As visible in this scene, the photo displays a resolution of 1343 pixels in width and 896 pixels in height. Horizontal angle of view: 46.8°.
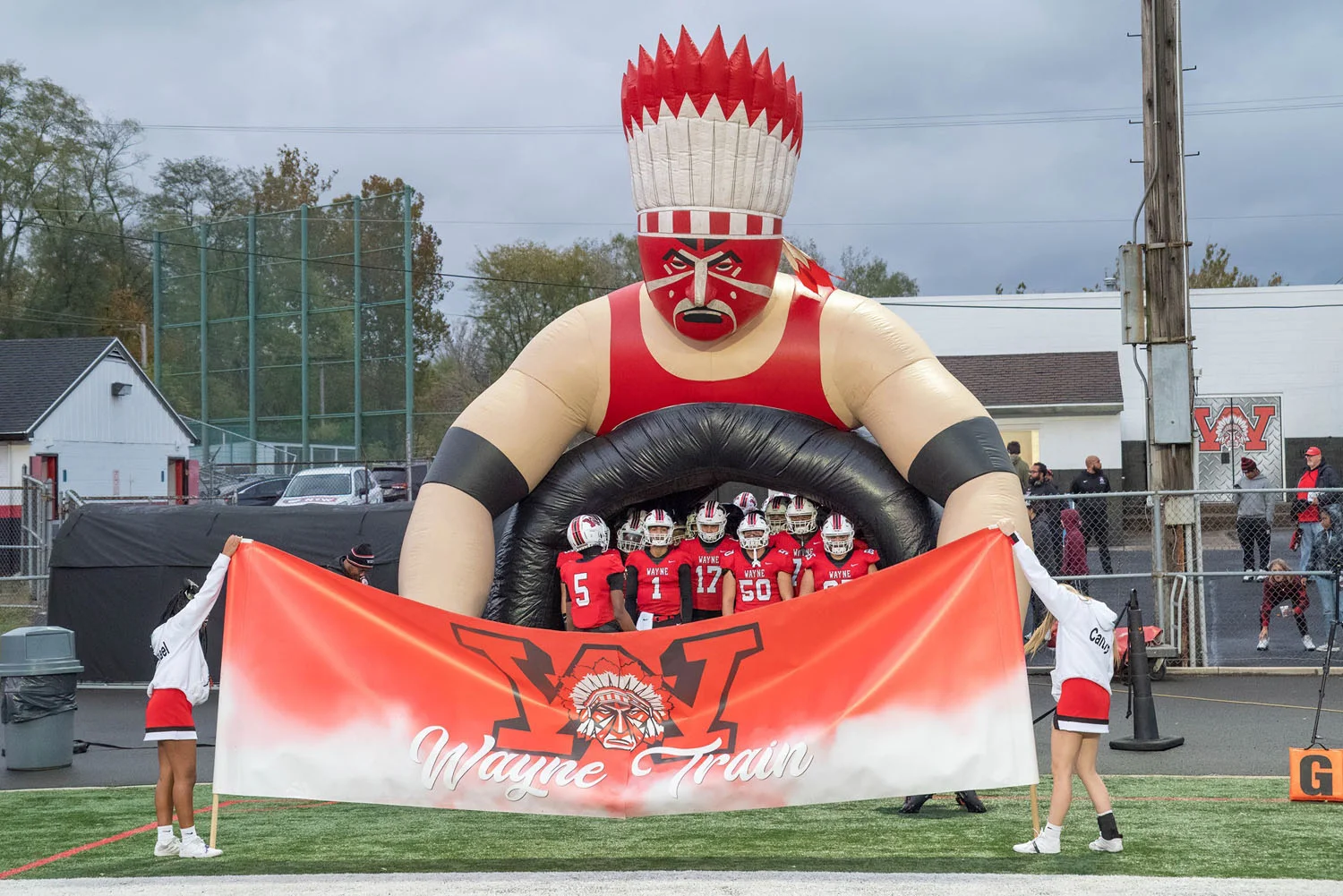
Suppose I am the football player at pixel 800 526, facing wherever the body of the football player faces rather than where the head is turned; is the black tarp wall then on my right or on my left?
on my right

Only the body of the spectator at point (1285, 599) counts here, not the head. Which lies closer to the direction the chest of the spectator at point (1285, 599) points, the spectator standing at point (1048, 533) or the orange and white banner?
the orange and white banner

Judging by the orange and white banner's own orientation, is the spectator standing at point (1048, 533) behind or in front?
behind

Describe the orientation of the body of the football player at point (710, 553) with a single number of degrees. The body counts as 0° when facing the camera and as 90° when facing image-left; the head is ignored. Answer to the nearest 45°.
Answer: approximately 0°

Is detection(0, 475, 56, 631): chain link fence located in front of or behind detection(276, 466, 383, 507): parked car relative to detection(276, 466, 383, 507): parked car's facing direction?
in front

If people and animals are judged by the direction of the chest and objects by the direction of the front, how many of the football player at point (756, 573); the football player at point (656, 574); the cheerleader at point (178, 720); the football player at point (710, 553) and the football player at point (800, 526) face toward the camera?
4

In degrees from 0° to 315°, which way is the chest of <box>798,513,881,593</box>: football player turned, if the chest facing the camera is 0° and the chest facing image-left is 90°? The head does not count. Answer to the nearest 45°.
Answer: approximately 0°

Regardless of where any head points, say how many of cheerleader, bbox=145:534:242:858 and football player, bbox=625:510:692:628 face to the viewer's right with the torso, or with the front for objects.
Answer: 1

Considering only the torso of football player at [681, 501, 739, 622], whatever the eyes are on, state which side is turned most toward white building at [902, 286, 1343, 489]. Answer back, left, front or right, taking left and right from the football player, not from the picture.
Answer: back
